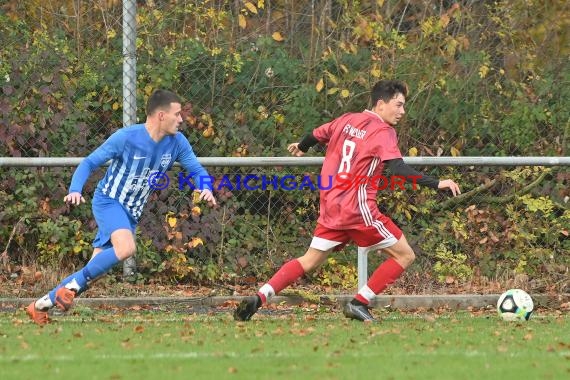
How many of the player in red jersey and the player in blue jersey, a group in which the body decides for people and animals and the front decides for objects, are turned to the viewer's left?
0

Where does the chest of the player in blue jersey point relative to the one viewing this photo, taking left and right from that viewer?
facing the viewer and to the right of the viewer

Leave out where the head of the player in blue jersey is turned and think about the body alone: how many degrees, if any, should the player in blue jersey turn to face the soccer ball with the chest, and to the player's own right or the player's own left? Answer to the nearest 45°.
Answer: approximately 45° to the player's own left

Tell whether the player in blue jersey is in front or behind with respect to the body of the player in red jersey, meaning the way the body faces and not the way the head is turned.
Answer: behind

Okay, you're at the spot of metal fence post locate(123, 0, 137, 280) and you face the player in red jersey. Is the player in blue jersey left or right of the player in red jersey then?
right

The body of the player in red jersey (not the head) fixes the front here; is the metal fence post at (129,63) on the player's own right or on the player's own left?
on the player's own left

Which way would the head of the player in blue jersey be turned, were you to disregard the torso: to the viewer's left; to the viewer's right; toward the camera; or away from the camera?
to the viewer's right

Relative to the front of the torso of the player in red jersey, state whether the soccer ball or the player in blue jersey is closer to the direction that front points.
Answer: the soccer ball

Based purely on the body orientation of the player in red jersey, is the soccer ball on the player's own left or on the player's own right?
on the player's own right

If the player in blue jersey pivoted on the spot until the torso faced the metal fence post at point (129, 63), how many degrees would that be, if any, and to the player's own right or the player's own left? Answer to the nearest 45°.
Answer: approximately 135° to the player's own left

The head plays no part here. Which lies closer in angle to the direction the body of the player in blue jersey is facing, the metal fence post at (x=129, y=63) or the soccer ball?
the soccer ball

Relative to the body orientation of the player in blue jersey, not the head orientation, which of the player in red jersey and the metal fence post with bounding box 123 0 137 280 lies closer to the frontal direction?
the player in red jersey

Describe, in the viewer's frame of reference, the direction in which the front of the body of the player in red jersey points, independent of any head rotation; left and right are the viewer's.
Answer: facing away from the viewer and to the right of the viewer
